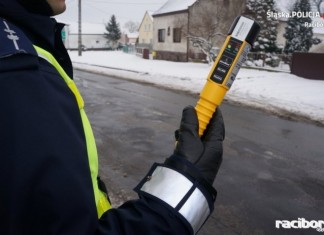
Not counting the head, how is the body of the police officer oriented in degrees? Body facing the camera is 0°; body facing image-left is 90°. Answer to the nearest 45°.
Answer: approximately 270°

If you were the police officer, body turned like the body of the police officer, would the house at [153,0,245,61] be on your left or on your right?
on your left
